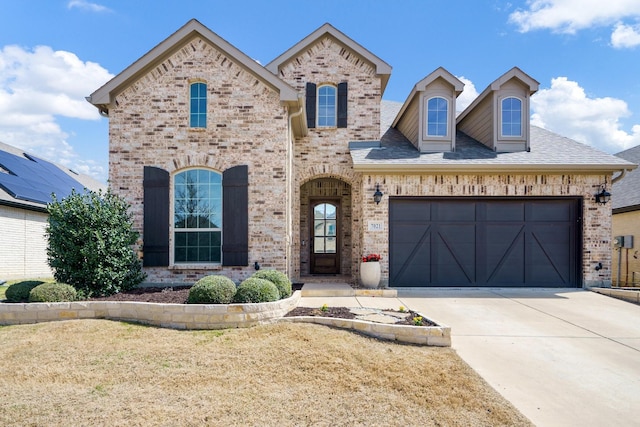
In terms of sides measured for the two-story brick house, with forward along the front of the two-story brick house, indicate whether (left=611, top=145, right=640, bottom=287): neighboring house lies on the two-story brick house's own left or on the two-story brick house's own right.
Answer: on the two-story brick house's own left

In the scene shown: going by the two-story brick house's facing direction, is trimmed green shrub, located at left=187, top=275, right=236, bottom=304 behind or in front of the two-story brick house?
in front

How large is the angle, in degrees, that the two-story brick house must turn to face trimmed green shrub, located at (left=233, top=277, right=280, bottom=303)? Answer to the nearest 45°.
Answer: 0° — it already faces it

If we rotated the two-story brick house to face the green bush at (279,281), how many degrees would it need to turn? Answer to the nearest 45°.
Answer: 0° — it already faces it

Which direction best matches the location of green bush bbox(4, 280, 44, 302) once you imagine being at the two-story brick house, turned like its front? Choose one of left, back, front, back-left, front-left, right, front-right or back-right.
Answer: front-right

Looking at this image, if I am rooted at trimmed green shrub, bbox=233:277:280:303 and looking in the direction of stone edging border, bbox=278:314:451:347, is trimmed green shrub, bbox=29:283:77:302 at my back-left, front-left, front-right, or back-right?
back-right

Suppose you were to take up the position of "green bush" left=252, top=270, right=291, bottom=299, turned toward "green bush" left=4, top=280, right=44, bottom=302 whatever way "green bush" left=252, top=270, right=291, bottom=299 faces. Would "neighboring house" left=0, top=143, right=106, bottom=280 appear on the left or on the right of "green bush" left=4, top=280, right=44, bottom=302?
right

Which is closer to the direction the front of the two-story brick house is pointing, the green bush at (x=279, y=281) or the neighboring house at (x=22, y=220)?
the green bush

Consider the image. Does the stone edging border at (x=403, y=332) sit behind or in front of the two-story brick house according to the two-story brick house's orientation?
in front
